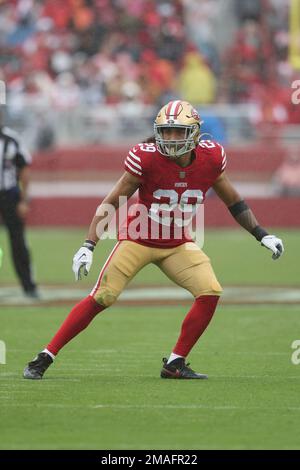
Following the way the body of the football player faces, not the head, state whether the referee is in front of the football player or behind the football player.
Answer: behind

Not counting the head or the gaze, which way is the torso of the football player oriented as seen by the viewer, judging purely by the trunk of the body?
toward the camera
